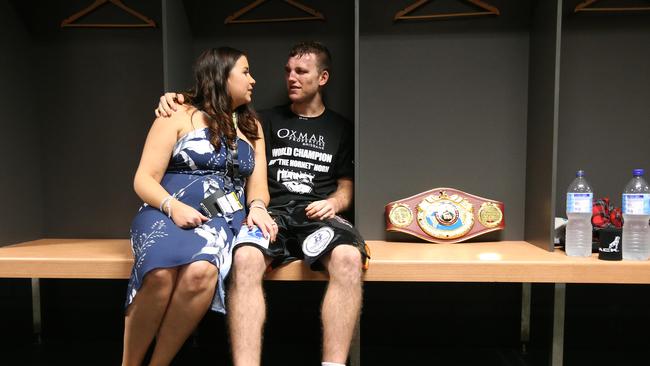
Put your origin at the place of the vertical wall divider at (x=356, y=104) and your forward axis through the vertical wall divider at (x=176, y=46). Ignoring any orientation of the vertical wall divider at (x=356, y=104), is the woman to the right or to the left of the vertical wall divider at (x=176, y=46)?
left

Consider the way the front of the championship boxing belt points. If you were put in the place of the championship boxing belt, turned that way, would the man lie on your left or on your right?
on your right

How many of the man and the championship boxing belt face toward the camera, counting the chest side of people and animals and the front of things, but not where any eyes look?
2

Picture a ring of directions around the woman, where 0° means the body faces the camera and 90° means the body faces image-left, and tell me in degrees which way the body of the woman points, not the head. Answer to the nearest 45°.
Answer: approximately 315°

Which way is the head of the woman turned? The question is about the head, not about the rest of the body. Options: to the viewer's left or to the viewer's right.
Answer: to the viewer's right
